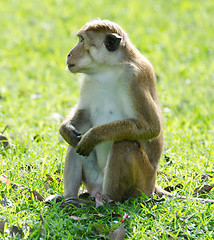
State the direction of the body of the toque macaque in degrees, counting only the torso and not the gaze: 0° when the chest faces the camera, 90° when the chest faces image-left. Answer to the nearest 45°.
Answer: approximately 45°
